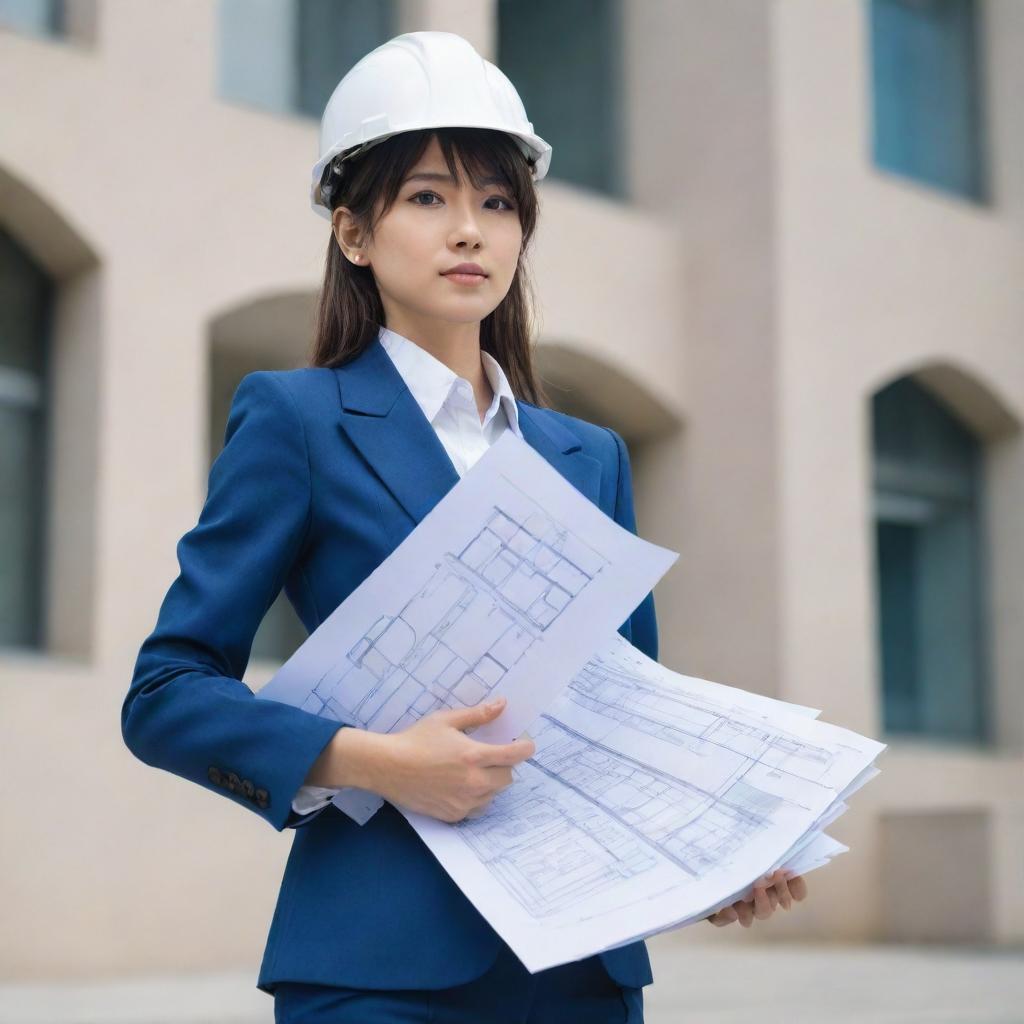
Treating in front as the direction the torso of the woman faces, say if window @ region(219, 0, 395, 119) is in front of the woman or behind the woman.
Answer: behind

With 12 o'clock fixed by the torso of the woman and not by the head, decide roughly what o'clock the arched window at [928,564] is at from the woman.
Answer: The arched window is roughly at 8 o'clock from the woman.

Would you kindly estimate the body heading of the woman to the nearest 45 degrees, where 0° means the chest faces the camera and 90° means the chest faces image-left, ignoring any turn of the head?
approximately 315°

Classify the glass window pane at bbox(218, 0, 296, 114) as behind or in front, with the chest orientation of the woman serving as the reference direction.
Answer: behind

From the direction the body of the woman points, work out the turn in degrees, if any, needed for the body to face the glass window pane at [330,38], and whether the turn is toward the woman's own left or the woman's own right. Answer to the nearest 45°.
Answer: approximately 135° to the woman's own left
